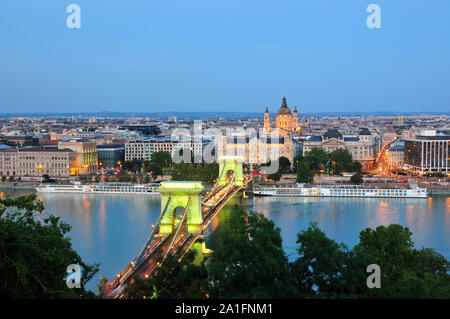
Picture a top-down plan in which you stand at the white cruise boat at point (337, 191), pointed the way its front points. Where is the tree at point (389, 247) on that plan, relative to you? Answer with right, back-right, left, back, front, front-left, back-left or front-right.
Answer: left

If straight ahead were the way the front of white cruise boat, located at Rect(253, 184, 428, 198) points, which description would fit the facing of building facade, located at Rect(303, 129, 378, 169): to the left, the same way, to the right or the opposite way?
to the left

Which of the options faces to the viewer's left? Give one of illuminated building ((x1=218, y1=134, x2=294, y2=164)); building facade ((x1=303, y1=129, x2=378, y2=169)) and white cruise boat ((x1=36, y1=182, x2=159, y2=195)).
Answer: the white cruise boat

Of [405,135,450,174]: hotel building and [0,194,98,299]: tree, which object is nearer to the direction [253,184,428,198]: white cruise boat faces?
the tree

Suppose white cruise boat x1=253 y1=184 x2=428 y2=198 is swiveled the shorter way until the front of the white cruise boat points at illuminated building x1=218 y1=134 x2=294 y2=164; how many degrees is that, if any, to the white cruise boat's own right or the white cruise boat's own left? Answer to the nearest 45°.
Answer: approximately 45° to the white cruise boat's own right

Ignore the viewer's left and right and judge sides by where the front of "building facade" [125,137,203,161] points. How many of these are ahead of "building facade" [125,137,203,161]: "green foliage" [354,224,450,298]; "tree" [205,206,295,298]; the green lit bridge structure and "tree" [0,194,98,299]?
4

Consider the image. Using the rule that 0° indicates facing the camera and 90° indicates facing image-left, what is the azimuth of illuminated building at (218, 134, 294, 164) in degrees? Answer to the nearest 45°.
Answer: approximately 0°

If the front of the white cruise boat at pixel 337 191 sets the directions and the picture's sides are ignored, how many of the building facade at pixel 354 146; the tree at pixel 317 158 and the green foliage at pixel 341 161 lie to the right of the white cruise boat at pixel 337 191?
3

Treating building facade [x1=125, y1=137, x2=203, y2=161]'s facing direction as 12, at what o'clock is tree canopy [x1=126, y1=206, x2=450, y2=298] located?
The tree canopy is roughly at 12 o'clock from the building facade.

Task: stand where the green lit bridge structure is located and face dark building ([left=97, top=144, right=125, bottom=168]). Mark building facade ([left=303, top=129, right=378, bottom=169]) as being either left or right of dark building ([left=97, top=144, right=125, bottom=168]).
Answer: right

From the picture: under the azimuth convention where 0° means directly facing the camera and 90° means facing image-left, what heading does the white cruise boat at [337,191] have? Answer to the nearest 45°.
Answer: approximately 90°

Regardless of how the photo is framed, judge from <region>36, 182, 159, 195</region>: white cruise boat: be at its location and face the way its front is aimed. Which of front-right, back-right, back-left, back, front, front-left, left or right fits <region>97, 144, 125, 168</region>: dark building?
right

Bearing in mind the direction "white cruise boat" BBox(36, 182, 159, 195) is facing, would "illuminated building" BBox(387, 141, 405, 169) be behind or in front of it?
behind

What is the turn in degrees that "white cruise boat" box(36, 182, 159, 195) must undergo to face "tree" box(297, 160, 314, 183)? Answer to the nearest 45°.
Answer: approximately 180°

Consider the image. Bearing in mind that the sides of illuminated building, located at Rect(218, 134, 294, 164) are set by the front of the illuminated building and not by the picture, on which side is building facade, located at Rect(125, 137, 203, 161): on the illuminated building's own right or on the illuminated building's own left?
on the illuminated building's own right

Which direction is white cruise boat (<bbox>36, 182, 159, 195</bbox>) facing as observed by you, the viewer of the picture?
facing to the left of the viewer
